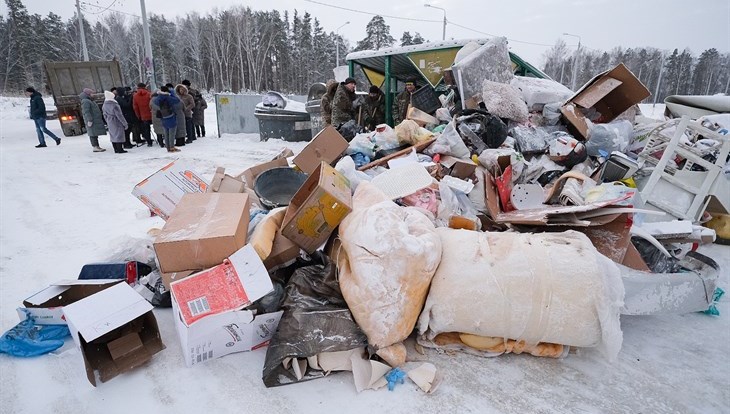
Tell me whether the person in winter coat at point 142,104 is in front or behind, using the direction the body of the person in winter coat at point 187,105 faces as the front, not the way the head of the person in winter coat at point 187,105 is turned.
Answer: in front

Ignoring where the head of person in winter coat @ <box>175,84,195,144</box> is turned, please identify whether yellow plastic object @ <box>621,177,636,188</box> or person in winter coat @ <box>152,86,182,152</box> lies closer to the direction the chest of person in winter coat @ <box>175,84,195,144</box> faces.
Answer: the person in winter coat
